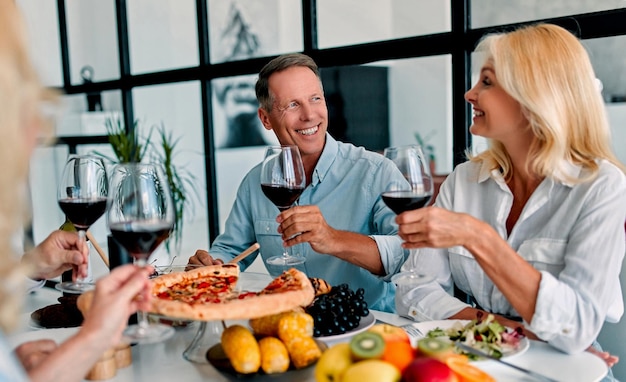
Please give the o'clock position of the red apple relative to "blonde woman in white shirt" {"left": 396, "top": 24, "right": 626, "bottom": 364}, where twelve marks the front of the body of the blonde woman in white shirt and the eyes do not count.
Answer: The red apple is roughly at 11 o'clock from the blonde woman in white shirt.

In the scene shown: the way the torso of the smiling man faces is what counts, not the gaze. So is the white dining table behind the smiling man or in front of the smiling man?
in front

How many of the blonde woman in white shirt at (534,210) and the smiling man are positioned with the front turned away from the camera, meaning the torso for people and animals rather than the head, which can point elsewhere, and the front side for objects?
0

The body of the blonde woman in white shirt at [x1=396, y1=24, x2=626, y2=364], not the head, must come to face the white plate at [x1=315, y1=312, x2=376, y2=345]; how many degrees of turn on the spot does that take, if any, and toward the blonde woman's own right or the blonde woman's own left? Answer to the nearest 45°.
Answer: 0° — they already face it

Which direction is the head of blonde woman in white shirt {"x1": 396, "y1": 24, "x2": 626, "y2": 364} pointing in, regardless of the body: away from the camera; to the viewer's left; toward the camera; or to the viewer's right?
to the viewer's left

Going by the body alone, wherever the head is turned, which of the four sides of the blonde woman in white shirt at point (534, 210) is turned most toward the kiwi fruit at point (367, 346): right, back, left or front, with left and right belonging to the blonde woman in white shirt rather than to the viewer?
front

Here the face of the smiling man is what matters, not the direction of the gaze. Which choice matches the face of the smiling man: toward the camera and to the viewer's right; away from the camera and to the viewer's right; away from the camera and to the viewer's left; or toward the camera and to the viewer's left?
toward the camera and to the viewer's right

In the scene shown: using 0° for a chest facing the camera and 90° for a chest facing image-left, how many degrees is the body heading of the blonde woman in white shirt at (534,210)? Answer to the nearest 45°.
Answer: approximately 45°

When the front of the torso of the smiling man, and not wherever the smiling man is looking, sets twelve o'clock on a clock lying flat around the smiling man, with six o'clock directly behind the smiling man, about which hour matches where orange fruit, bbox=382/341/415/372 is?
The orange fruit is roughly at 12 o'clock from the smiling man.

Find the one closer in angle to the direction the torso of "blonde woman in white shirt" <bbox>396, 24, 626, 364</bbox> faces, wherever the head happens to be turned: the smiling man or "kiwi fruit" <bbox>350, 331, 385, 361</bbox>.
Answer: the kiwi fruit

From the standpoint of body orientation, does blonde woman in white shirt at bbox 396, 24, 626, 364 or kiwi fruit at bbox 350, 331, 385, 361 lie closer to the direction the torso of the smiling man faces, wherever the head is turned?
the kiwi fruit

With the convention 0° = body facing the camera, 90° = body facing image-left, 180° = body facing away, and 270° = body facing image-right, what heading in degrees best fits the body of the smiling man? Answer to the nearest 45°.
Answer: approximately 0°

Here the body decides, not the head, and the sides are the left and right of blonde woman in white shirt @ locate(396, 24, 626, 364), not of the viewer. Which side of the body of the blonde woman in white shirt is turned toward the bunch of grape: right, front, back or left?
front
